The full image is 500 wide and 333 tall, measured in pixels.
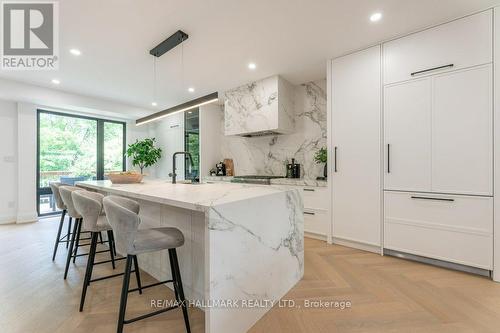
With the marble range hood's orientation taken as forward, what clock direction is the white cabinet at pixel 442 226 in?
The white cabinet is roughly at 9 o'clock from the marble range hood.

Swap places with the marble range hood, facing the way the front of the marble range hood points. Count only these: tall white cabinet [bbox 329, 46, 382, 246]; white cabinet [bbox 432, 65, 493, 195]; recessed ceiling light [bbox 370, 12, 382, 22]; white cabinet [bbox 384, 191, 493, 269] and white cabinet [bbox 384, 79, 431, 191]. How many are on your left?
5

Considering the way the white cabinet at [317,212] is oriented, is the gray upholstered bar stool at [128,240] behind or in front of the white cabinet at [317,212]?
in front

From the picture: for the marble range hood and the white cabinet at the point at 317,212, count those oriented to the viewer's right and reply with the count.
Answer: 0

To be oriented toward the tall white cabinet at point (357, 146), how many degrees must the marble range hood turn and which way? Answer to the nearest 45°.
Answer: approximately 90° to its left

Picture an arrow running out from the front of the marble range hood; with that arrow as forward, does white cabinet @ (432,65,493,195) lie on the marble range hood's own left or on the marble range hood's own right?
on the marble range hood's own left

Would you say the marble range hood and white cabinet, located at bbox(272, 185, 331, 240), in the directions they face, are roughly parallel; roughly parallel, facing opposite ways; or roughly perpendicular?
roughly parallel

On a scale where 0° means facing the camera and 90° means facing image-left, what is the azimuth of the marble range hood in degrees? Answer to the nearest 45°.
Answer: approximately 45°

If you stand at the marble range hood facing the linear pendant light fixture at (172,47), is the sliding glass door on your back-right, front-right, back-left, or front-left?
front-right

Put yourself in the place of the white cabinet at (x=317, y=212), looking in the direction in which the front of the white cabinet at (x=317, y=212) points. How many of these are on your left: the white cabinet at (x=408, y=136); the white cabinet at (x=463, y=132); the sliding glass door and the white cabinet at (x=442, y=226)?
3

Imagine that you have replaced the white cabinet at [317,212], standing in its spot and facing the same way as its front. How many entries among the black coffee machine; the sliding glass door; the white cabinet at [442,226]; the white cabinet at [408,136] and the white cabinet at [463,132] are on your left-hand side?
3

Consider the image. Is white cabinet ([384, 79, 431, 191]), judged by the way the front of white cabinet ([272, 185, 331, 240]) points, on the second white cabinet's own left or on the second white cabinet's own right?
on the second white cabinet's own left

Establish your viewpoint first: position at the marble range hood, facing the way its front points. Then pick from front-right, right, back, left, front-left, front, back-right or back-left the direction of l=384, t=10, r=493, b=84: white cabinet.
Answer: left

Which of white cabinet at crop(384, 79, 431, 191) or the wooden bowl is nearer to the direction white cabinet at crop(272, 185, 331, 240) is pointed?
the wooden bowl

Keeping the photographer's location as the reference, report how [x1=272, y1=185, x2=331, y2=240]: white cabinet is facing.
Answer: facing the viewer and to the left of the viewer
